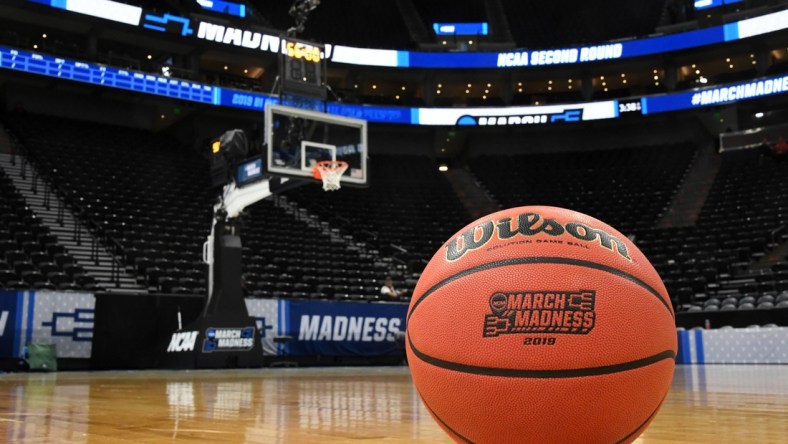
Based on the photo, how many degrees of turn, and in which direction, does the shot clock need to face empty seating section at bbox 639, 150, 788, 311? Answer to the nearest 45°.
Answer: approximately 90° to its left

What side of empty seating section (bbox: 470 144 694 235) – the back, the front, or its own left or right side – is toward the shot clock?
front

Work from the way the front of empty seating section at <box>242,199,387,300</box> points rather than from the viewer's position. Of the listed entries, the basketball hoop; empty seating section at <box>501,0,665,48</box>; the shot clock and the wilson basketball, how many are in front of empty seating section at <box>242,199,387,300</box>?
3

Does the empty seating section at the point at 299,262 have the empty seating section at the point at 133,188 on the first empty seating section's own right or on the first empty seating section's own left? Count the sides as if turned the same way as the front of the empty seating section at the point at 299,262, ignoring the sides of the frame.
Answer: on the first empty seating section's own right

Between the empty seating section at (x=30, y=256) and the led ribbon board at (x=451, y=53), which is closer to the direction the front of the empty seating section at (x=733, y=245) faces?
the empty seating section

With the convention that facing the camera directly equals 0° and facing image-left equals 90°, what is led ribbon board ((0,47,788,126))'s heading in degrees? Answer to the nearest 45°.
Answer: approximately 0°

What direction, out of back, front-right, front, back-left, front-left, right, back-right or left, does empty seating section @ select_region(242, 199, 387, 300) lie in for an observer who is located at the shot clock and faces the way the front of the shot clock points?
back-left

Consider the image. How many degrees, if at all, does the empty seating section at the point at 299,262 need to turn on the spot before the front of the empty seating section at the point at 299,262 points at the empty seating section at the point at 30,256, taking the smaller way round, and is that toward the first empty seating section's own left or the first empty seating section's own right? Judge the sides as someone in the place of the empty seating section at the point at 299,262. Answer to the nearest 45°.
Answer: approximately 45° to the first empty seating section's own right
